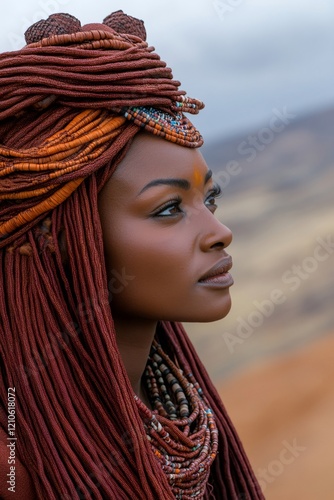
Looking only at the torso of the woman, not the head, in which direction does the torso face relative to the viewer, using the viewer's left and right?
facing the viewer and to the right of the viewer
